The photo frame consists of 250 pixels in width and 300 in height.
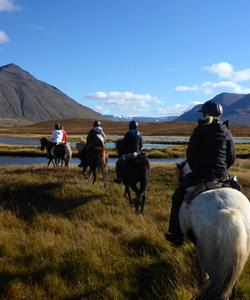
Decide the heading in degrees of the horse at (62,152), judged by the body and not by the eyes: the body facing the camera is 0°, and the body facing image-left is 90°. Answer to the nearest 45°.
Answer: approximately 135°

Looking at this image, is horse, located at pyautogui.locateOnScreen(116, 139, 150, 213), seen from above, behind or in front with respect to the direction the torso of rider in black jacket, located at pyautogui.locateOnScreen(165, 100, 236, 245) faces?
in front

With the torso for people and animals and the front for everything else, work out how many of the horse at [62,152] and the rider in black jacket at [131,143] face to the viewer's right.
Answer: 0

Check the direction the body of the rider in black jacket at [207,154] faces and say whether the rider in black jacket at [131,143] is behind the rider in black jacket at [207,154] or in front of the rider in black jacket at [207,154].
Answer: in front

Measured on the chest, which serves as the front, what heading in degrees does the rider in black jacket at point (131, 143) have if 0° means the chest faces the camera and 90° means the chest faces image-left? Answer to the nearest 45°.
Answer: approximately 135°

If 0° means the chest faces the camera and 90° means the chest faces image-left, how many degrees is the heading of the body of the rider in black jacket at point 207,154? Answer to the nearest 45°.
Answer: approximately 135°

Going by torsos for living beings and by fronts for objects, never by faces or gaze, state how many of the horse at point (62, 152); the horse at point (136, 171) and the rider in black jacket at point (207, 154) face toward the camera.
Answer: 0

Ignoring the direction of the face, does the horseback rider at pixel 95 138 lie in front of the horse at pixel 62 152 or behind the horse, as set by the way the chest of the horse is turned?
behind

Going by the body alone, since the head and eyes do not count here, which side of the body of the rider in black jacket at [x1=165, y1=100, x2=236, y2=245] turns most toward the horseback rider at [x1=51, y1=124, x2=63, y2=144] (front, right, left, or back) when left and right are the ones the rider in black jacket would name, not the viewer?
front

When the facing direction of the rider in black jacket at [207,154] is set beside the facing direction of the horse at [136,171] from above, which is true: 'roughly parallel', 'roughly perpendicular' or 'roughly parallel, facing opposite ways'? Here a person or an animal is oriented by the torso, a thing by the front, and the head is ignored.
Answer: roughly parallel
